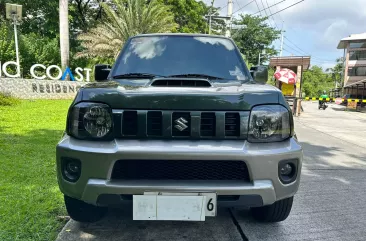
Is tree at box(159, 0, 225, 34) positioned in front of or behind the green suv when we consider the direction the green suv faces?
behind

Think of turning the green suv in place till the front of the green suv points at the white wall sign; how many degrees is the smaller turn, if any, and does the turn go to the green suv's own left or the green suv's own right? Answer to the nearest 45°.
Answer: approximately 135° to the green suv's own right

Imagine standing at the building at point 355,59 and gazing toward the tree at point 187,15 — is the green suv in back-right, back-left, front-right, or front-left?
front-left

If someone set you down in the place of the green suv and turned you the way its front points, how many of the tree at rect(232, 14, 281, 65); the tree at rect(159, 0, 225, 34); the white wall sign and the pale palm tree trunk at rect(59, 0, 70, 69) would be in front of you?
0

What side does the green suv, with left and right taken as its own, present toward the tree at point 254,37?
back

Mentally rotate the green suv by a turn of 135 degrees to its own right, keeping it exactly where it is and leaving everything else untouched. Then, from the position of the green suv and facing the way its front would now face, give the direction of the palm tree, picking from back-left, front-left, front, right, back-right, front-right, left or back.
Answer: front-right

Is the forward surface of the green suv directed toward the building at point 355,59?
no

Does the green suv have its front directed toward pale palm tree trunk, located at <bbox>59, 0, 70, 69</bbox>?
no

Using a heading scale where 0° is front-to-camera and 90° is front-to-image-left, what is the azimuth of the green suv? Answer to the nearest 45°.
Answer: approximately 0°
